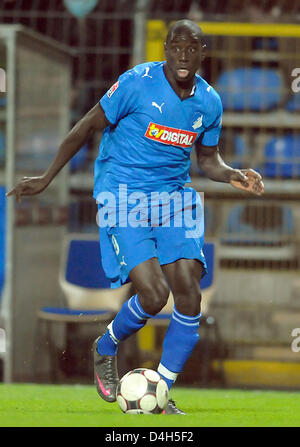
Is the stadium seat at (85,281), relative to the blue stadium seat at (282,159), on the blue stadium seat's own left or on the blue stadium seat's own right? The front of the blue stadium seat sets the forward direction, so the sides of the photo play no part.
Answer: on the blue stadium seat's own right

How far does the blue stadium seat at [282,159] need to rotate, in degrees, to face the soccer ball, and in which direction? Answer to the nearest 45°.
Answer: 0° — it already faces it

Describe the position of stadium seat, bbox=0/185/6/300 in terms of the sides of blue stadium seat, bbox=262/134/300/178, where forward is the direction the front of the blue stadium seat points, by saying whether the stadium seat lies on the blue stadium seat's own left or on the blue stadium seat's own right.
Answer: on the blue stadium seat's own right

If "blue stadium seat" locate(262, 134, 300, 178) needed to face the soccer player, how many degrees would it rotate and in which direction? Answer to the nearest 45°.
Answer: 0° — it already faces them

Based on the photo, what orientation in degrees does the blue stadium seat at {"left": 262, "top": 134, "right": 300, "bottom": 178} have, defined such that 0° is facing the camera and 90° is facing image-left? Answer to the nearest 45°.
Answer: approximately 0°
